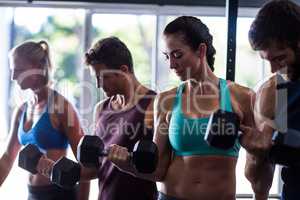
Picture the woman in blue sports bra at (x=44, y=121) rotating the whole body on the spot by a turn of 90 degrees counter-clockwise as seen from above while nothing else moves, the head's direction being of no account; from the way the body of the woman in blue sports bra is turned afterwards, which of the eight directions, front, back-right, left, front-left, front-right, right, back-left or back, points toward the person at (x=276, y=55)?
front

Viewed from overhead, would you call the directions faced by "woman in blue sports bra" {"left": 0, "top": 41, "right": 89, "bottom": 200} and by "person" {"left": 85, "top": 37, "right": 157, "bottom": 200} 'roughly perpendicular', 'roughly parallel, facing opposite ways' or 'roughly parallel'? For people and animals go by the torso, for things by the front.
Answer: roughly parallel

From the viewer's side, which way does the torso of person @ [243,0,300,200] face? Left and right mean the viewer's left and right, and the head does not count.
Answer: facing the viewer and to the left of the viewer

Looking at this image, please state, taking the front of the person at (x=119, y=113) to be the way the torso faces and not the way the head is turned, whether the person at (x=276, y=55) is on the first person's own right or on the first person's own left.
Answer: on the first person's own left

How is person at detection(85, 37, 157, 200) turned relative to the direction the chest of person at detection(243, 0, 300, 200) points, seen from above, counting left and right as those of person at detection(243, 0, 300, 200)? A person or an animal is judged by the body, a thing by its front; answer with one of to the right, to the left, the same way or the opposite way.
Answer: the same way

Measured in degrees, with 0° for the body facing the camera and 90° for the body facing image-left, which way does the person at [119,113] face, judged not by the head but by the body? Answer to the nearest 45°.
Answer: approximately 45°

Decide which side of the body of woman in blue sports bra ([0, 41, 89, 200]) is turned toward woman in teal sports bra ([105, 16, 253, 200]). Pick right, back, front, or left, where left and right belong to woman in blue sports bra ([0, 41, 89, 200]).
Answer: left

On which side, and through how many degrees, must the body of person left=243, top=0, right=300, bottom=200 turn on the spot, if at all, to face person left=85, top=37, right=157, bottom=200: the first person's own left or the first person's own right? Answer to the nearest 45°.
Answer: approximately 90° to the first person's own right

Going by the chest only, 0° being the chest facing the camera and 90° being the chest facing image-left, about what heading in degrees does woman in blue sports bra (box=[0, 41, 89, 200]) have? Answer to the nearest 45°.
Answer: approximately 45°

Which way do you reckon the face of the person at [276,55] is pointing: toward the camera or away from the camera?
toward the camera
